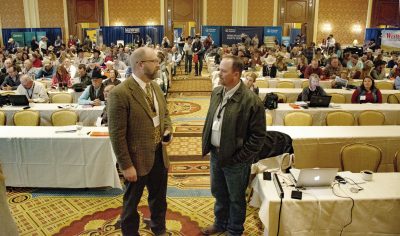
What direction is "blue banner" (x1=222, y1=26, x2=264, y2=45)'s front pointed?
toward the camera

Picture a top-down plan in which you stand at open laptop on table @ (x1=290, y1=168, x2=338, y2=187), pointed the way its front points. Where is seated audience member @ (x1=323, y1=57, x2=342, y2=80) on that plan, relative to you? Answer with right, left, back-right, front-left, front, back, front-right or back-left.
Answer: front

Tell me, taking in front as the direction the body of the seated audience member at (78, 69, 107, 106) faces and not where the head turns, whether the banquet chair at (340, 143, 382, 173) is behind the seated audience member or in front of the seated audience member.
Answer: in front

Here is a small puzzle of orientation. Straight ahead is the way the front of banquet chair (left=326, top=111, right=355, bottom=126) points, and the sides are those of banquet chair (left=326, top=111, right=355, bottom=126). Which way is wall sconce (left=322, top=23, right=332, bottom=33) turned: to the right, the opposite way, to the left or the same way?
the same way

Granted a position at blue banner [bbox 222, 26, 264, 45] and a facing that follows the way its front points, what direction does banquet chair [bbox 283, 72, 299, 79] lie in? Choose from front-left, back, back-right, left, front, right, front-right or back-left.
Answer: front

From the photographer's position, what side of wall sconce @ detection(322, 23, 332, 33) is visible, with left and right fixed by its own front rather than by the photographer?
front

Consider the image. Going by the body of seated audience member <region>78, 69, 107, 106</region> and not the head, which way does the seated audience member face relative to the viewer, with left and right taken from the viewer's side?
facing the viewer and to the right of the viewer

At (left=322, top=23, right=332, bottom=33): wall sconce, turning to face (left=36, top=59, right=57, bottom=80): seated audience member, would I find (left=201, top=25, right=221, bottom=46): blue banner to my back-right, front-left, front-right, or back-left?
front-right

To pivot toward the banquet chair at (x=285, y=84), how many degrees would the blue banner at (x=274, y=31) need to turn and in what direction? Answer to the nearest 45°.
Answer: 0° — it already faces it

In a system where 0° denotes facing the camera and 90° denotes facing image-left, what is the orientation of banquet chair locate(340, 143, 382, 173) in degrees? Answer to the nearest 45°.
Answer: approximately 0°

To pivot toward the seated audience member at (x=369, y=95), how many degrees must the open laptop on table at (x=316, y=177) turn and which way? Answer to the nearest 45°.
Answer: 0° — it already faces them

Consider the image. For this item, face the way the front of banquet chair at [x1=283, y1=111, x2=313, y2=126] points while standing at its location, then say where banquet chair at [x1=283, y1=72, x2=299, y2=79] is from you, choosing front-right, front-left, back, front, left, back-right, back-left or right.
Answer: back

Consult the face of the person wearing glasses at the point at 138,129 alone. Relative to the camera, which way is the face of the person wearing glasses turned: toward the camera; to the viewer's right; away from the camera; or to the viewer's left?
to the viewer's right

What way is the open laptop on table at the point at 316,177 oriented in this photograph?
away from the camera

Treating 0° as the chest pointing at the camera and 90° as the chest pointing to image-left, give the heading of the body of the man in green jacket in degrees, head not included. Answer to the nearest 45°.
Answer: approximately 45°

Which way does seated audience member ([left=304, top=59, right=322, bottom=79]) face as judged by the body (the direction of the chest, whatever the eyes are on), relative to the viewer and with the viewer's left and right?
facing the viewer

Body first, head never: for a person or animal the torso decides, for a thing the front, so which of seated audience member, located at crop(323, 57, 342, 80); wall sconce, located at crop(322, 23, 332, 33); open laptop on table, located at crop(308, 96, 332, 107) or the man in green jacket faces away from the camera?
the open laptop on table

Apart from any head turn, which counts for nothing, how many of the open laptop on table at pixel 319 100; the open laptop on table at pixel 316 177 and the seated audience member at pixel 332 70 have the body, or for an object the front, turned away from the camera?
2

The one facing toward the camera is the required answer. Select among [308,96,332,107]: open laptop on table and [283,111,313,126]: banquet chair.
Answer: the banquet chair
